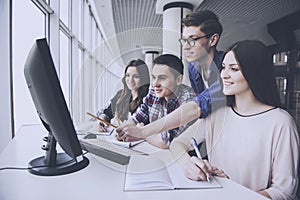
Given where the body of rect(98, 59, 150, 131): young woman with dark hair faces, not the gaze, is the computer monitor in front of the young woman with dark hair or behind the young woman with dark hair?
in front

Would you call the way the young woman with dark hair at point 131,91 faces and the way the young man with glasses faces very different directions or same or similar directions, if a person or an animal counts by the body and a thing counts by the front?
same or similar directions

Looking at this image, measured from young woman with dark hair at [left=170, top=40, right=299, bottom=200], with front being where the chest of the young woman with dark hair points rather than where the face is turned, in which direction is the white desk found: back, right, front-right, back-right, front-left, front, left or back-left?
front

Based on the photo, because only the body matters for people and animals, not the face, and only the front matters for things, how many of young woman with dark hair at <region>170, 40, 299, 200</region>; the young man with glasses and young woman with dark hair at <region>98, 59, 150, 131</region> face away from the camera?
0

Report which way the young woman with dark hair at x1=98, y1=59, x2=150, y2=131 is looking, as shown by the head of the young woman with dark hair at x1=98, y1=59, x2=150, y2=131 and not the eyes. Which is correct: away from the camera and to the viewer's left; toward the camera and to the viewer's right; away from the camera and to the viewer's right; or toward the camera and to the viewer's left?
toward the camera and to the viewer's left

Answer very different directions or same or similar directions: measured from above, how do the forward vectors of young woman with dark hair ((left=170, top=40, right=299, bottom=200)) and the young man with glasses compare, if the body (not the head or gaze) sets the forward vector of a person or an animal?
same or similar directions

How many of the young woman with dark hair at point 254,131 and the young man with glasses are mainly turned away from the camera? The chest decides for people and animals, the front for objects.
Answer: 0

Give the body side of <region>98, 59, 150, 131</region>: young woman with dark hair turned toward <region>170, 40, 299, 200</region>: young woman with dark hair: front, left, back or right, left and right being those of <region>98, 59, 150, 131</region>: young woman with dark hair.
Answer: left

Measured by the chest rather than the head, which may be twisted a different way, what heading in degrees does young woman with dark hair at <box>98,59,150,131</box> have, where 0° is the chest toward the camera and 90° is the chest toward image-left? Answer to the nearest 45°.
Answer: approximately 45°

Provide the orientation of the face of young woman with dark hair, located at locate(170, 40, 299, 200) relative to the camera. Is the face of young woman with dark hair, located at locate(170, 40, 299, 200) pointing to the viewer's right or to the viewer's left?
to the viewer's left

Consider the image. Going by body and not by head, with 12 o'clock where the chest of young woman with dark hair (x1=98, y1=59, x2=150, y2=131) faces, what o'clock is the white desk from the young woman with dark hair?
The white desk is roughly at 11 o'clock from the young woman with dark hair.

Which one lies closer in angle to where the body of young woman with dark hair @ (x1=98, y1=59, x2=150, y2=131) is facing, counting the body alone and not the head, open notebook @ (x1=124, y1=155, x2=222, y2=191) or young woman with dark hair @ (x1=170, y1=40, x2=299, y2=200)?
the open notebook

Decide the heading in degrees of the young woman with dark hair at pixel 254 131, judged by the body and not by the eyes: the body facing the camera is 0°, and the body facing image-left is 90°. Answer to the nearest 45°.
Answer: approximately 45°
